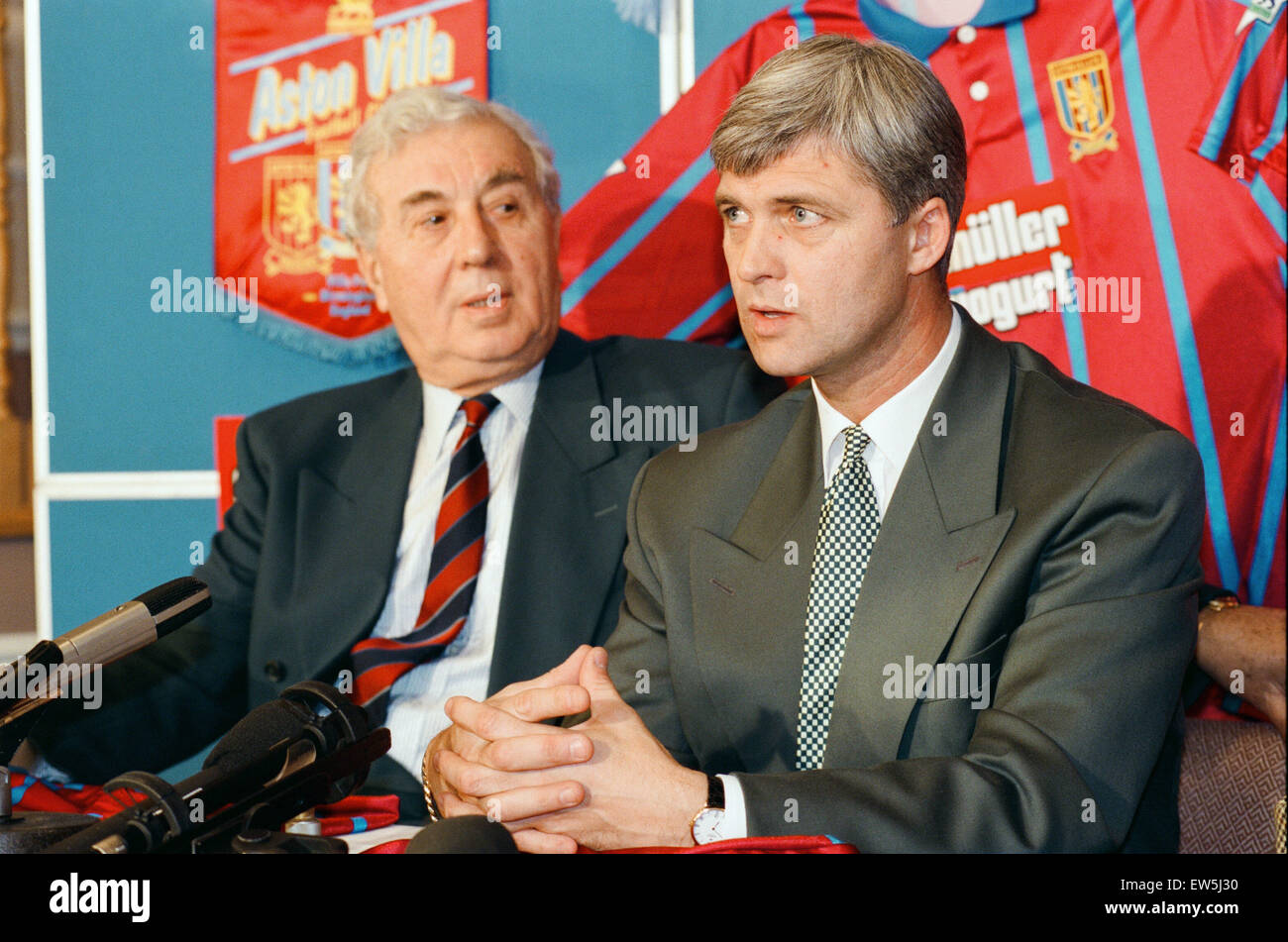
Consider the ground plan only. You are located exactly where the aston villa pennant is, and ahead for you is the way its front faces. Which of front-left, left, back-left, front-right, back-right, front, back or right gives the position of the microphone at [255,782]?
front

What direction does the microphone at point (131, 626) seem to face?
to the viewer's right

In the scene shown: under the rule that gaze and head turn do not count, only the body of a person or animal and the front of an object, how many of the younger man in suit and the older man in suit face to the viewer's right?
0

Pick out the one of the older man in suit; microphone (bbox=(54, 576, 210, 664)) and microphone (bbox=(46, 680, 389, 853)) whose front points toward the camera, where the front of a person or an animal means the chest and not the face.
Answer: the older man in suit

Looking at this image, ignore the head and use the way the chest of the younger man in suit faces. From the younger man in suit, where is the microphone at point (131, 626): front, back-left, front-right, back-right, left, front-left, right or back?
front

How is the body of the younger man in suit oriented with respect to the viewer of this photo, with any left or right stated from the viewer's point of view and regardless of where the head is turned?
facing the viewer and to the left of the viewer

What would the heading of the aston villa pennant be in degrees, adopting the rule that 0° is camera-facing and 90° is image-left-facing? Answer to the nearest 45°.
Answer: approximately 0°

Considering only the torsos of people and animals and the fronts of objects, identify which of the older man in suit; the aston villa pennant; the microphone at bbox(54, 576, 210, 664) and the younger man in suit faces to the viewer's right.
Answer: the microphone

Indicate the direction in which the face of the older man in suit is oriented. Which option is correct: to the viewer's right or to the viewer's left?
to the viewer's right

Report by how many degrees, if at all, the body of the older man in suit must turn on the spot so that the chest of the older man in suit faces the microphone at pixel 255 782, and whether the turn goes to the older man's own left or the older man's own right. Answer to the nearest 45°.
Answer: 0° — they already face it

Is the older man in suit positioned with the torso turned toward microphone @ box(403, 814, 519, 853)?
yes

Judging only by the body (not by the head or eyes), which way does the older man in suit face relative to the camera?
toward the camera

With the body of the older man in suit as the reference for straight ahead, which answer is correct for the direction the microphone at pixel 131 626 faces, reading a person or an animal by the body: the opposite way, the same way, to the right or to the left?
to the left
